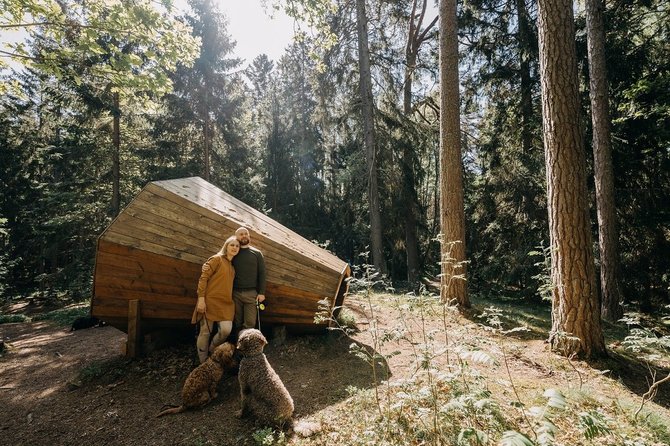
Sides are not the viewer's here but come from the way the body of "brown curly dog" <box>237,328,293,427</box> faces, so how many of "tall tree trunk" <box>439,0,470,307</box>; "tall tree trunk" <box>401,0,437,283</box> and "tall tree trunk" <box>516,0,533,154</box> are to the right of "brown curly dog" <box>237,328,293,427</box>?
3

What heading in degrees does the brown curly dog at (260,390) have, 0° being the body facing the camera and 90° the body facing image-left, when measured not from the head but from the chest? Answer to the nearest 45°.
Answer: approximately 135°

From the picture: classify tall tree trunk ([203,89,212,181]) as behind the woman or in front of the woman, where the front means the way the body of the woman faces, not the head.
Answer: behind

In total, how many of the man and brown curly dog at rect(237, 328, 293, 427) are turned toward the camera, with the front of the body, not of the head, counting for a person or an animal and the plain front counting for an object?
1

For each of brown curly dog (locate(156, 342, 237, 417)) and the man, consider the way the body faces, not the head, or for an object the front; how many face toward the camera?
1

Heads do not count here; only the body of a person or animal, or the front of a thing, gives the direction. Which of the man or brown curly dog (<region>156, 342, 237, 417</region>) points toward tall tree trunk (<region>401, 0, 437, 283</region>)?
the brown curly dog

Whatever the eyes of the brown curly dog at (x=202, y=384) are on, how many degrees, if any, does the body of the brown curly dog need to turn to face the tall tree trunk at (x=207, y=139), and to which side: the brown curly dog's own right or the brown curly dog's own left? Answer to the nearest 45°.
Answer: approximately 45° to the brown curly dog's own left

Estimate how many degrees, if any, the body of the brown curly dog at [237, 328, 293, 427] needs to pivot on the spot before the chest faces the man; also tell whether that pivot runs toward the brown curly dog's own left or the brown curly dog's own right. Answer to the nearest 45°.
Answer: approximately 45° to the brown curly dog's own right

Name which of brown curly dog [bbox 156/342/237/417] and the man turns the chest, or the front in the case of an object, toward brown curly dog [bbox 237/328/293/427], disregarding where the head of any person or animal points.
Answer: the man
